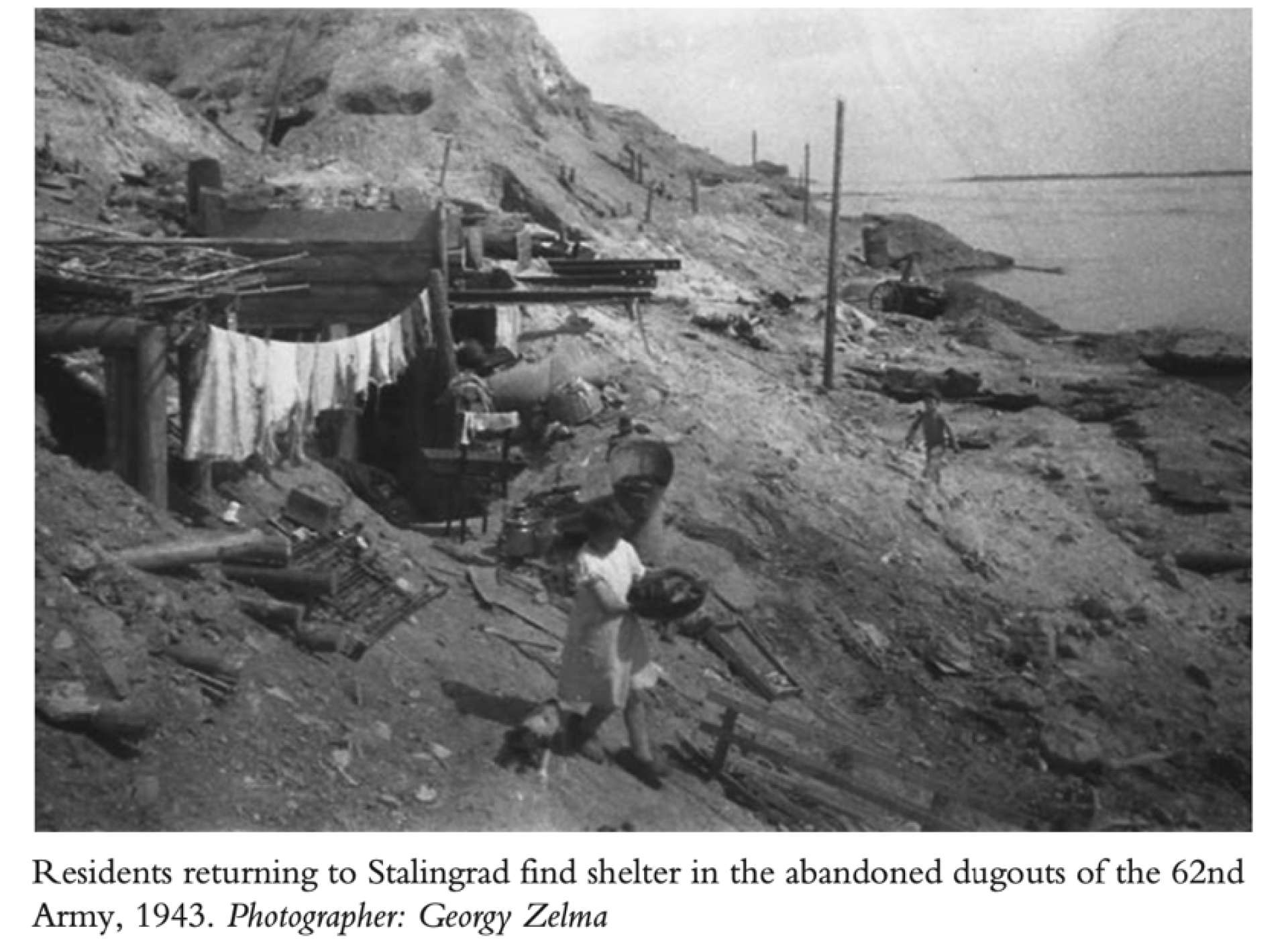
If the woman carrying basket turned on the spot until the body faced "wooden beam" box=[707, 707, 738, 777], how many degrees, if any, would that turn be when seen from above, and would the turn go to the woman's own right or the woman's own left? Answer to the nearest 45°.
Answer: approximately 90° to the woman's own left

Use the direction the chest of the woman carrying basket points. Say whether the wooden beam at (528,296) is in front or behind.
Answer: behind

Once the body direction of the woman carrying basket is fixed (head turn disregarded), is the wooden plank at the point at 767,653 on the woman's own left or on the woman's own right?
on the woman's own left

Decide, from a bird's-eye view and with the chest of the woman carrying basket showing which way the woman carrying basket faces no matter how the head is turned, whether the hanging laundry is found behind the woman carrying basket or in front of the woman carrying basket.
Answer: behind

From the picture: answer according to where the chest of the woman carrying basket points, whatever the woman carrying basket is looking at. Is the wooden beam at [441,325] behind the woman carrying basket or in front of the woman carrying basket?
behind

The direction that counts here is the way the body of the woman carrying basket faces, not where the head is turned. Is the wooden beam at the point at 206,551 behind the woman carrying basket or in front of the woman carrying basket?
behind

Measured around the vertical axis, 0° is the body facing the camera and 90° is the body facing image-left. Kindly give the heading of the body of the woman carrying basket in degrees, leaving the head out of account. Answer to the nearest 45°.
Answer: approximately 315°
